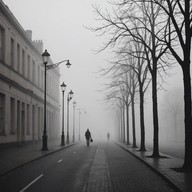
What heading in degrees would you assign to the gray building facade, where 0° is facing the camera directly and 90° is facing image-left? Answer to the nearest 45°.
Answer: approximately 270°
